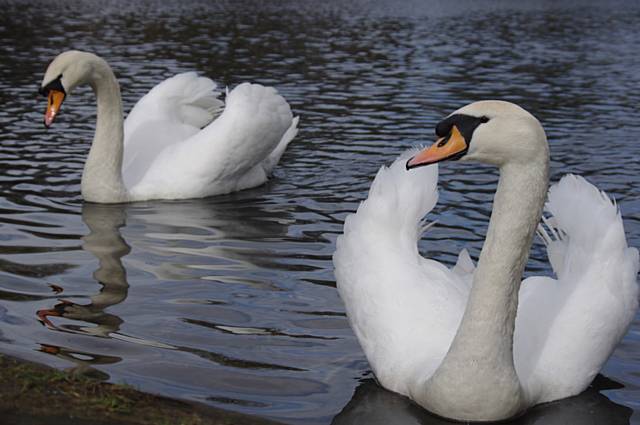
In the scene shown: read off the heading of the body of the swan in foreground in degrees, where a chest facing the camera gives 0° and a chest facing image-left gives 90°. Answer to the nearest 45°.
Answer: approximately 0°

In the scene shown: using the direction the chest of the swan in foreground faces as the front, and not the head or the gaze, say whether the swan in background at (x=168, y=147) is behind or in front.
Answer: behind
